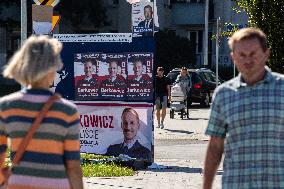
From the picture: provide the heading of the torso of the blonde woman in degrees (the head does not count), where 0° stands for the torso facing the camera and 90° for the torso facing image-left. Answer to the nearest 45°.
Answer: approximately 180°

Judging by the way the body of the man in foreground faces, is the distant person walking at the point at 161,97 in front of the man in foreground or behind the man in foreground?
behind

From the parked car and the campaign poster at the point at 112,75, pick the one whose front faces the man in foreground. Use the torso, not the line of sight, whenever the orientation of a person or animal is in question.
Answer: the campaign poster

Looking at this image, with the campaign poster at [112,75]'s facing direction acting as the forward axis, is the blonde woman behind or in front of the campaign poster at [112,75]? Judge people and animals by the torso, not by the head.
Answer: in front

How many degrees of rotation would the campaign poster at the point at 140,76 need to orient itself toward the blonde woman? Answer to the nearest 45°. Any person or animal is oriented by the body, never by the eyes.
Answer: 0° — it already faces them
